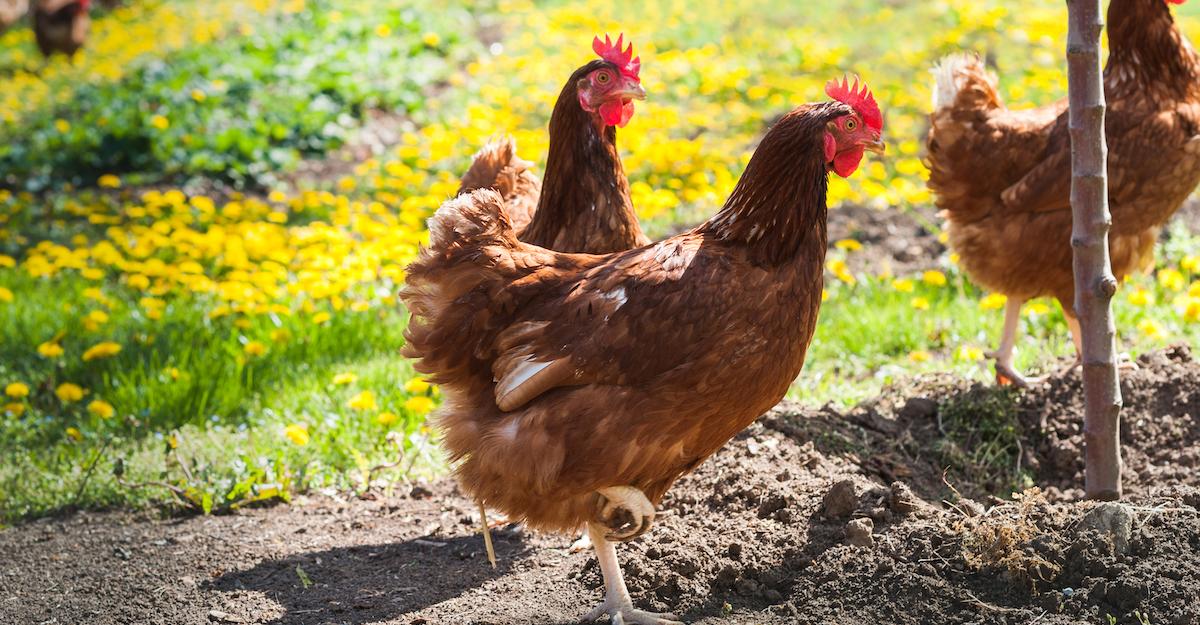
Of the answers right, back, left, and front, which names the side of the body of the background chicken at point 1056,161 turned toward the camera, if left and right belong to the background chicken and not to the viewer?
right

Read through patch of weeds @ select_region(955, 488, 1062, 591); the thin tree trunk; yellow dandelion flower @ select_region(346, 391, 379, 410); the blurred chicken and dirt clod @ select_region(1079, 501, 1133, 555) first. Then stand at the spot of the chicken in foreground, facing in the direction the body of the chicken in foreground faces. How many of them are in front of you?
3

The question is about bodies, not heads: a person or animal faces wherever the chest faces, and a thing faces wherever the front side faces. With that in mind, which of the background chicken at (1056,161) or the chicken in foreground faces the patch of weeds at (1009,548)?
the chicken in foreground

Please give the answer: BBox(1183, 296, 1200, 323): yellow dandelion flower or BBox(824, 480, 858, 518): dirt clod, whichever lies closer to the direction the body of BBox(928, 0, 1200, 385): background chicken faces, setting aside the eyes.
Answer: the yellow dandelion flower

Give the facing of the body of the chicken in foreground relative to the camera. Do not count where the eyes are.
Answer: to the viewer's right

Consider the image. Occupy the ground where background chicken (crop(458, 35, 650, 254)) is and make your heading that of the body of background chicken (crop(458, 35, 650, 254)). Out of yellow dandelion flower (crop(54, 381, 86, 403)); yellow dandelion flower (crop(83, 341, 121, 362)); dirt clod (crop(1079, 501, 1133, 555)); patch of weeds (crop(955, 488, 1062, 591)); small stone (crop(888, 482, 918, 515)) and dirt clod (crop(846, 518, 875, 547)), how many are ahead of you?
4

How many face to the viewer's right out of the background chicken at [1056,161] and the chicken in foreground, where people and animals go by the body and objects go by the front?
2

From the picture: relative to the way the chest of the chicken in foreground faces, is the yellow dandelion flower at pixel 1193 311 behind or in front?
in front

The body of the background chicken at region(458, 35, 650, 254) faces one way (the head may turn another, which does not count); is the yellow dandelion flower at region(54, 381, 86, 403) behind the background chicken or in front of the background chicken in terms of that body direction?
behind

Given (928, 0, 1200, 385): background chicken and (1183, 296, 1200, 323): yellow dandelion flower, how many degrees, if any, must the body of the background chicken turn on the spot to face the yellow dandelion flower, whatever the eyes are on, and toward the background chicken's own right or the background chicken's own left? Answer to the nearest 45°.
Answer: approximately 45° to the background chicken's own left

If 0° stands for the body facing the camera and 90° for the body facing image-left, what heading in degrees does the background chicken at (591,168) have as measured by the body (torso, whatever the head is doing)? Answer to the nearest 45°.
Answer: approximately 315°

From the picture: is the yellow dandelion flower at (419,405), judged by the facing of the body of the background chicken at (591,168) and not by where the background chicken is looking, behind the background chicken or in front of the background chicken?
behind

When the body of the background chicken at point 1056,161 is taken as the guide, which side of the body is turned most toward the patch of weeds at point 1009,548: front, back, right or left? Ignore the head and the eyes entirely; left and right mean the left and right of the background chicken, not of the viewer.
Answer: right

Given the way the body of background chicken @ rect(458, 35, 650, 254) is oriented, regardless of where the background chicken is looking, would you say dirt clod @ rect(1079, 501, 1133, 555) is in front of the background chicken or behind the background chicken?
in front

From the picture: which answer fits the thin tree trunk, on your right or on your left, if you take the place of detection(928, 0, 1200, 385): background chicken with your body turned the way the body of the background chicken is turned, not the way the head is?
on your right

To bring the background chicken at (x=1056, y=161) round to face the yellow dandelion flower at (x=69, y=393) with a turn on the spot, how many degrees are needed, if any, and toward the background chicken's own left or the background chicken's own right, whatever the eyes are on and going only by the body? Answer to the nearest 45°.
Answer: approximately 180°

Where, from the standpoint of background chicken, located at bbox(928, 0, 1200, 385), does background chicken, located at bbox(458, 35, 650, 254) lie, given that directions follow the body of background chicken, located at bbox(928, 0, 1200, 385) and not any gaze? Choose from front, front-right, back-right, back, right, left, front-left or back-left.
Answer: back-right
